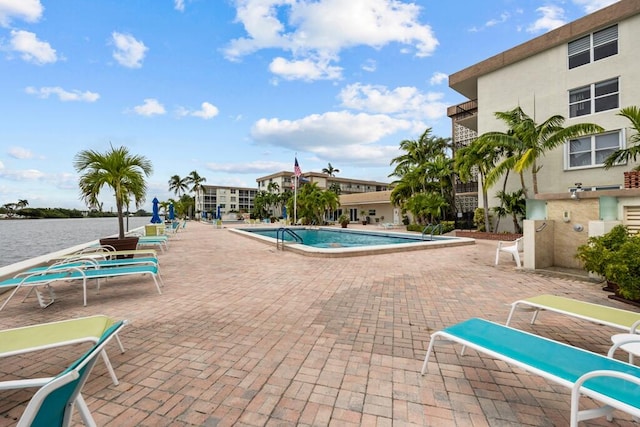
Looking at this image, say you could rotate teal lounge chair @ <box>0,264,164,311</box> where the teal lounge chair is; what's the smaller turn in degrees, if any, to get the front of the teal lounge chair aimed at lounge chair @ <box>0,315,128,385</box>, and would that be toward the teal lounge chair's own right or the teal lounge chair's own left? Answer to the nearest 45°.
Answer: approximately 90° to the teal lounge chair's own right

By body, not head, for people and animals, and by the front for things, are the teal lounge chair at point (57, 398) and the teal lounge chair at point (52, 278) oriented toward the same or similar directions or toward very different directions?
very different directions

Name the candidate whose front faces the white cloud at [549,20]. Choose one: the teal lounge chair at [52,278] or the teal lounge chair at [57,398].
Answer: the teal lounge chair at [52,278]

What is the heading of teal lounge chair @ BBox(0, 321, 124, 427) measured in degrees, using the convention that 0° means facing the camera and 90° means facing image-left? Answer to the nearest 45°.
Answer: approximately 90°

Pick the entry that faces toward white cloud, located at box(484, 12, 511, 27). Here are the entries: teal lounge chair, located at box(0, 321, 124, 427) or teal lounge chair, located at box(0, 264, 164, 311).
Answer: teal lounge chair, located at box(0, 264, 164, 311)

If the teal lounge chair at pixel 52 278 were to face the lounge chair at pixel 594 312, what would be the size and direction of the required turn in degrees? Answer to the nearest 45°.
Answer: approximately 45° to its right
